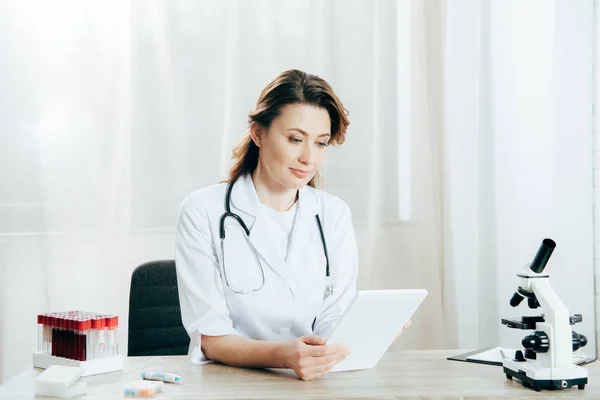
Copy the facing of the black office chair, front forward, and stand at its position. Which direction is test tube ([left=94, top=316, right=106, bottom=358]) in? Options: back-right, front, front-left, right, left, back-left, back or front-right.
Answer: front-right

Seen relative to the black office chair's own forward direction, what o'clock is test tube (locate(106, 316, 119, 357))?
The test tube is roughly at 2 o'clock from the black office chair.

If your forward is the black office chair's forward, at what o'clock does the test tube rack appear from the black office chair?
The test tube rack is roughly at 2 o'clock from the black office chair.

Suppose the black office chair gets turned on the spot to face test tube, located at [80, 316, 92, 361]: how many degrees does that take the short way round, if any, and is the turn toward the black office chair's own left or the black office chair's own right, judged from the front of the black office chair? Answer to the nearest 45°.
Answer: approximately 45° to the black office chair's own right

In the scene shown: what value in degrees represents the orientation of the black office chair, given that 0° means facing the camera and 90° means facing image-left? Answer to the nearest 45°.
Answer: approximately 315°

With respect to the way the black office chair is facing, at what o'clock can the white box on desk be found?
The white box on desk is roughly at 2 o'clock from the black office chair.
